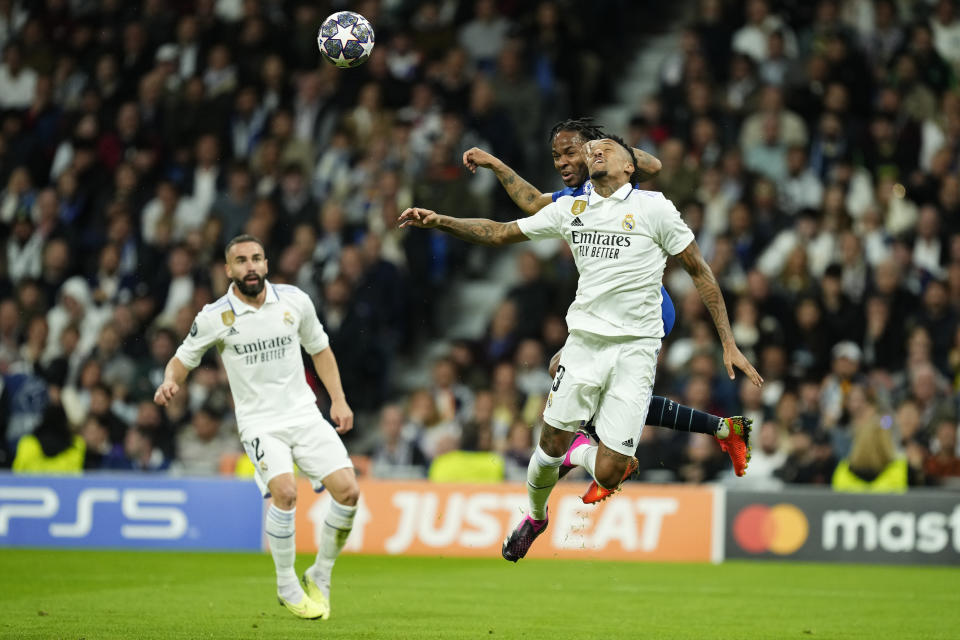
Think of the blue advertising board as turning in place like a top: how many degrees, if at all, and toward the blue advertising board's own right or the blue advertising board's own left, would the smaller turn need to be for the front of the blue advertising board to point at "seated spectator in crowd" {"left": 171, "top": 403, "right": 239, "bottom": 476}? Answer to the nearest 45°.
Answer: approximately 135° to the blue advertising board's own left

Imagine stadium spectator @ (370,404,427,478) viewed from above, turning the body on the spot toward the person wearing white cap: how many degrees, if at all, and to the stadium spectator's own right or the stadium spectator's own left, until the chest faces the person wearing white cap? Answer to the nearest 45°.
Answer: approximately 90° to the stadium spectator's own left

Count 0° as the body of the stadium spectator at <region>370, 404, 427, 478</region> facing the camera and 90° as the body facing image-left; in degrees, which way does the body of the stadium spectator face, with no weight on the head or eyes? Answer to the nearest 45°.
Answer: approximately 0°

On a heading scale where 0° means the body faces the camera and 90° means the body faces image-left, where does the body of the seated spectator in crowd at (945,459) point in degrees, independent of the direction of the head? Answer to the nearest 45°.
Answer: approximately 0°

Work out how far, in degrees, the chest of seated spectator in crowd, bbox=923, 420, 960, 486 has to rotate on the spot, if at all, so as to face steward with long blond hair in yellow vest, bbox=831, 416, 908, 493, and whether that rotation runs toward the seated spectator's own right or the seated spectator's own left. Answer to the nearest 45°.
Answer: approximately 90° to the seated spectator's own right

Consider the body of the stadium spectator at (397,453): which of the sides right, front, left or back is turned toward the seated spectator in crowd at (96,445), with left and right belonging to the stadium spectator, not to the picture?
right

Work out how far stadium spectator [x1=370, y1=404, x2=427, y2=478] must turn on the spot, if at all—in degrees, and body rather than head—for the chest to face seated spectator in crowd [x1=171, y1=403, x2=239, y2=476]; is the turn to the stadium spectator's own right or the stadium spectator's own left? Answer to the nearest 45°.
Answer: approximately 90° to the stadium spectator's own right

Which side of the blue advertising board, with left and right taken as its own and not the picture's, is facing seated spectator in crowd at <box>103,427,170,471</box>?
back
